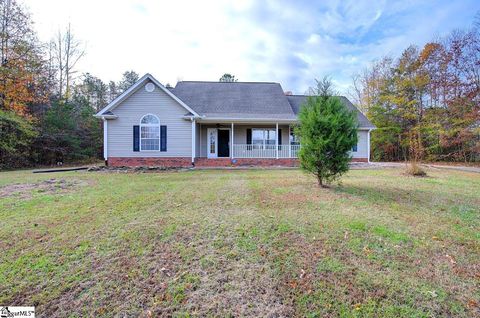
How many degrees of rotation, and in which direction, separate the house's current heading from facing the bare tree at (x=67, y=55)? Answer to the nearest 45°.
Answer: approximately 135° to its right

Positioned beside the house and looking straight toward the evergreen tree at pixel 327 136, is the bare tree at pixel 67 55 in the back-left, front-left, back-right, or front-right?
back-right

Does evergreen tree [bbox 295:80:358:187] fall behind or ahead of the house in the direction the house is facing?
ahead

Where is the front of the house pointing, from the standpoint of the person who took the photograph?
facing the viewer

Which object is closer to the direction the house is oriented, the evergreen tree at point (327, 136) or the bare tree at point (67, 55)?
the evergreen tree
